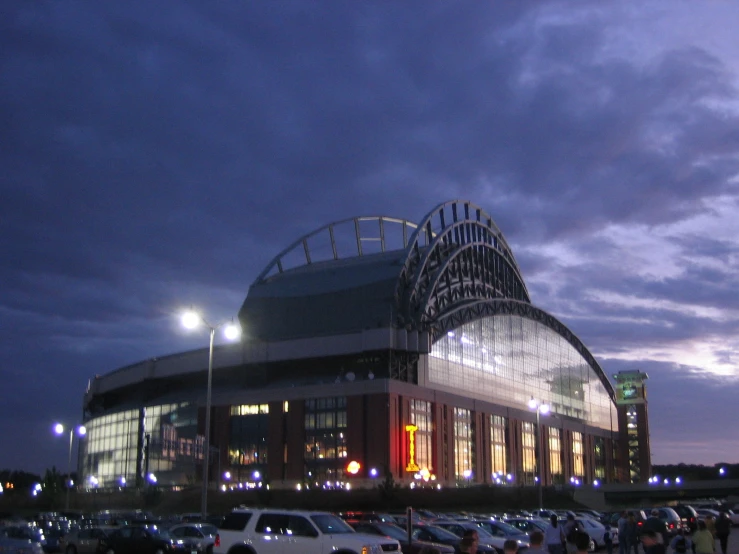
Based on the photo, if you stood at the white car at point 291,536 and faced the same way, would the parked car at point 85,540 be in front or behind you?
behind

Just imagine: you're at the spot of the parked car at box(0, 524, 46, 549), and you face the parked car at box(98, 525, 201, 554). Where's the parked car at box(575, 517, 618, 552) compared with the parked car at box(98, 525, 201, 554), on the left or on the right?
left

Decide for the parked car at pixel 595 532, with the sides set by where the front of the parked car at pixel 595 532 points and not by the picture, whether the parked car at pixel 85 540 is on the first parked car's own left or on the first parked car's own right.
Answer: on the first parked car's own right

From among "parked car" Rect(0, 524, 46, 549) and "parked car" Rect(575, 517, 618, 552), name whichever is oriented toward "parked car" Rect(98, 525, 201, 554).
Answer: "parked car" Rect(0, 524, 46, 549)

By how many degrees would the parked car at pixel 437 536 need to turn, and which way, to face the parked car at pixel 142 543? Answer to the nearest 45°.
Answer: approximately 135° to its right

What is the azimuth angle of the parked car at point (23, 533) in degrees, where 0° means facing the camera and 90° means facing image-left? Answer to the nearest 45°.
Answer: approximately 315°

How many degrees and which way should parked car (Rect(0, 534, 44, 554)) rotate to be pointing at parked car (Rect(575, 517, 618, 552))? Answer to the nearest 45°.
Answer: approximately 45° to its left

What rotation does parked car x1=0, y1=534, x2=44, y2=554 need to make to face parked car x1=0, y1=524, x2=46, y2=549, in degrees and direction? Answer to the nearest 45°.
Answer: approximately 135° to its left

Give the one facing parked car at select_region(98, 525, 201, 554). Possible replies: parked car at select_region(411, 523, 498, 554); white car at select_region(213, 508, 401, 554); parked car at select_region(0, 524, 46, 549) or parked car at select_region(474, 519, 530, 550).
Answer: parked car at select_region(0, 524, 46, 549)
